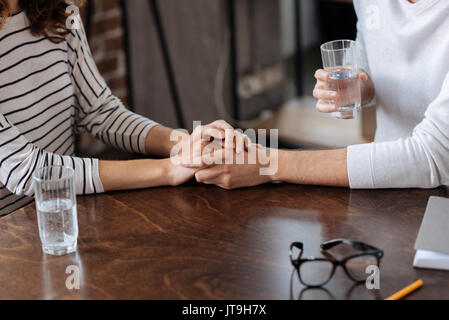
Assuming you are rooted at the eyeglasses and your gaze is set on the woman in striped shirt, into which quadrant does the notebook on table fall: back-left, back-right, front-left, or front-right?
back-right

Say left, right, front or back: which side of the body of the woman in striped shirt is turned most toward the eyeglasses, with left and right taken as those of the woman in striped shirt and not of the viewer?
front

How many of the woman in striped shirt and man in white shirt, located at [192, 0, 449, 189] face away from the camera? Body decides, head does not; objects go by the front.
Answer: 0

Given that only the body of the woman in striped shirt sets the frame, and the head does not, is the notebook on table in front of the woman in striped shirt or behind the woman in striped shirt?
in front

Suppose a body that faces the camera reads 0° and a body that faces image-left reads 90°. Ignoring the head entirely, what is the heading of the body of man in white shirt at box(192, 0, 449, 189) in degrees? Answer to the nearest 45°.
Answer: approximately 45°

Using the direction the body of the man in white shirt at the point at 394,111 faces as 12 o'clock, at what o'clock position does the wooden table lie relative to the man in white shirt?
The wooden table is roughly at 12 o'clock from the man in white shirt.
